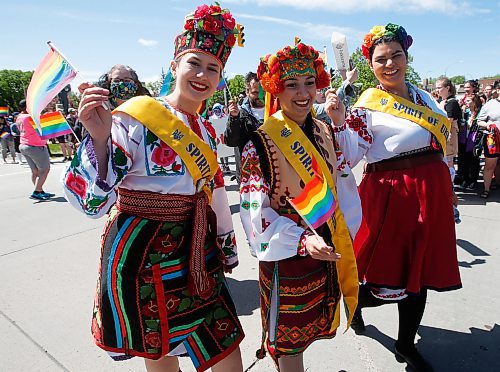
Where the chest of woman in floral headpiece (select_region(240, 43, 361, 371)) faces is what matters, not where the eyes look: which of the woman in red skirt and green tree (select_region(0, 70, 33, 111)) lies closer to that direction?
the woman in red skirt

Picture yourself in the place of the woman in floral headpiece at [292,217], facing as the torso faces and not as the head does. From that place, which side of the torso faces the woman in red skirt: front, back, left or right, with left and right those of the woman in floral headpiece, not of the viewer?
left

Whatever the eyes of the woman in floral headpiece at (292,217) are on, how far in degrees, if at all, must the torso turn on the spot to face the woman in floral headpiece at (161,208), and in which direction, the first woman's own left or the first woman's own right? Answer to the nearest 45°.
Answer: approximately 90° to the first woman's own right

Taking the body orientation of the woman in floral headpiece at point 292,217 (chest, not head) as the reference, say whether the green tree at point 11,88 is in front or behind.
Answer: behind
